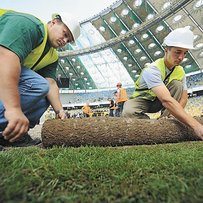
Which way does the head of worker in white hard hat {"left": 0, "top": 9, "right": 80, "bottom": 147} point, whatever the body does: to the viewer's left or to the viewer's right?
to the viewer's right

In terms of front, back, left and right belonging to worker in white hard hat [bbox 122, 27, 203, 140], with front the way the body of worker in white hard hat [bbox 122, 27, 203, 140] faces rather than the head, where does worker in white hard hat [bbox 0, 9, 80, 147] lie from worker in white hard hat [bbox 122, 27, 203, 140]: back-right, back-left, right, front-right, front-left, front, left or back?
right
